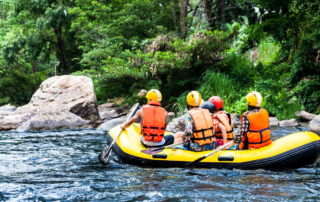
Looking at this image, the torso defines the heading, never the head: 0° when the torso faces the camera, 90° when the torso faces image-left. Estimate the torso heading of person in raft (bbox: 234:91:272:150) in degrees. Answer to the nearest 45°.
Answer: approximately 135°

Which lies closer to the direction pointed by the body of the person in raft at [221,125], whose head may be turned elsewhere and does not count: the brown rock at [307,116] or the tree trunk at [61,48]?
the tree trunk

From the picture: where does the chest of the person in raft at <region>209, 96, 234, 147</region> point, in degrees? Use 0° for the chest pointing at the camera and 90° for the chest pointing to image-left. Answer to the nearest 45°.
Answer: approximately 90°

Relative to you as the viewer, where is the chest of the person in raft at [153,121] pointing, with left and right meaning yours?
facing away from the viewer
